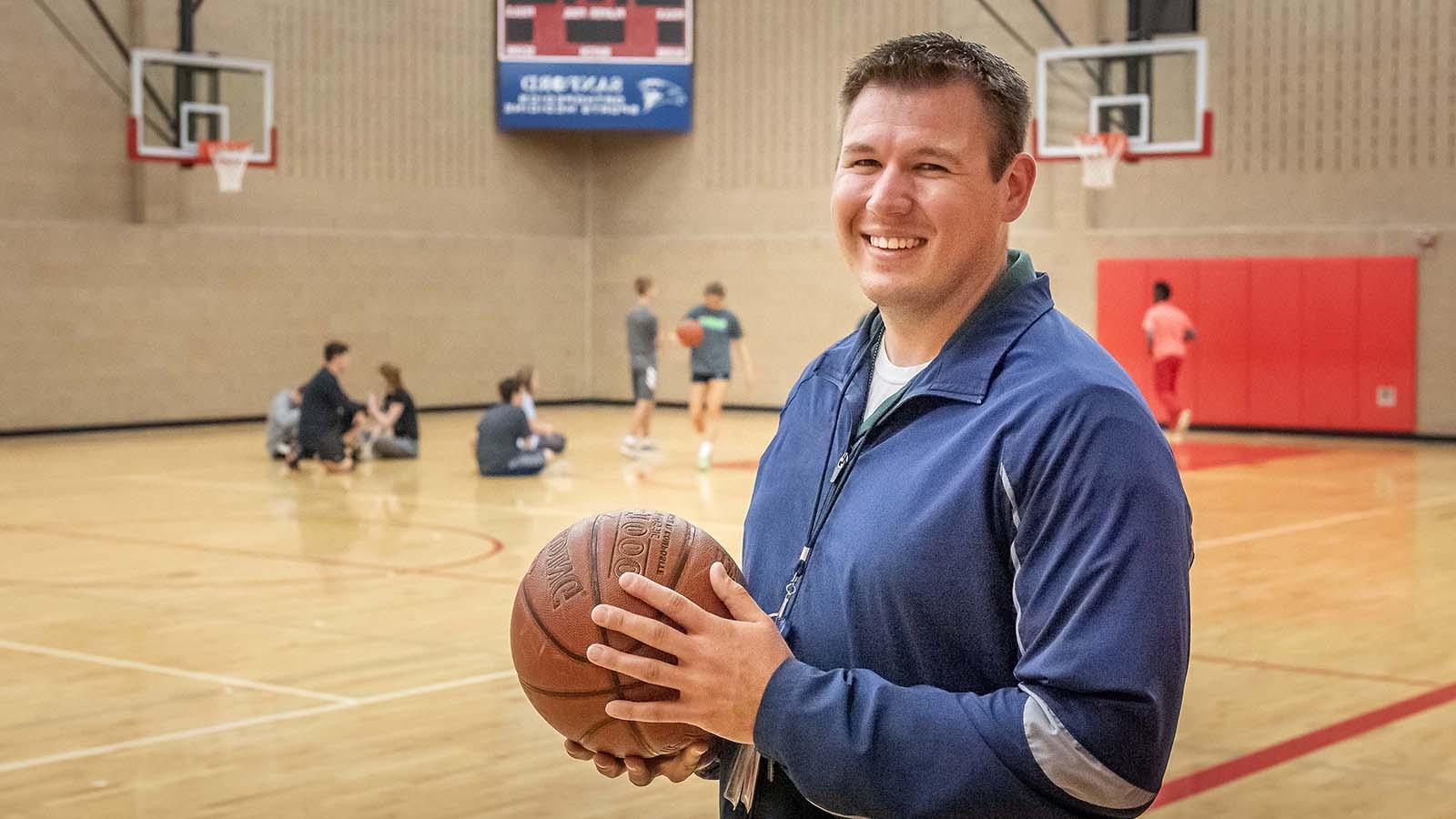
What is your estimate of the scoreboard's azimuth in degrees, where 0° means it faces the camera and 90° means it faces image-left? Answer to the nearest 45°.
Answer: approximately 0°

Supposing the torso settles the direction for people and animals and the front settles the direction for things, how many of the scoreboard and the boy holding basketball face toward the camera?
2

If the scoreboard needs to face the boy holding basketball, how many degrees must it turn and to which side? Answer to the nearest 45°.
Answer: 0° — it already faces them

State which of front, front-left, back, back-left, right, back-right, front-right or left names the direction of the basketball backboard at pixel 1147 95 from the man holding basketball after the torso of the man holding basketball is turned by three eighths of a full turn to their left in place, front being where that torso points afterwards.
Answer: left

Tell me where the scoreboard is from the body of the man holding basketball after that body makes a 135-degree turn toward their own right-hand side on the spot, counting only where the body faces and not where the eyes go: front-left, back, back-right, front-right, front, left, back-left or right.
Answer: front

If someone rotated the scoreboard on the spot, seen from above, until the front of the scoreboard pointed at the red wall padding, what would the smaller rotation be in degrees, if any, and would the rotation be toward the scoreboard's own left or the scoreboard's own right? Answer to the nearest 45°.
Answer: approximately 45° to the scoreboard's own left

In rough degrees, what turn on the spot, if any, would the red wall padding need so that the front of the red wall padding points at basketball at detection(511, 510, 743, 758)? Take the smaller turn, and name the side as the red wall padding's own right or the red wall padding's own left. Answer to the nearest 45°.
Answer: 0° — it already faces it

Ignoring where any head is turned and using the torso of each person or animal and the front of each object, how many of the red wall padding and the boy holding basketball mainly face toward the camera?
2

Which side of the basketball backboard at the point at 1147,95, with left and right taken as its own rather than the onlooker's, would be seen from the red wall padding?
back

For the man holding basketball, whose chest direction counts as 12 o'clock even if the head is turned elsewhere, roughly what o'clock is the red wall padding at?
The red wall padding is roughly at 5 o'clock from the man holding basketball.

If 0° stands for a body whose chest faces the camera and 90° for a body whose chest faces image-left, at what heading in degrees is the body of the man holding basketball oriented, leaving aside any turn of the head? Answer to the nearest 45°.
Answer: approximately 45°
